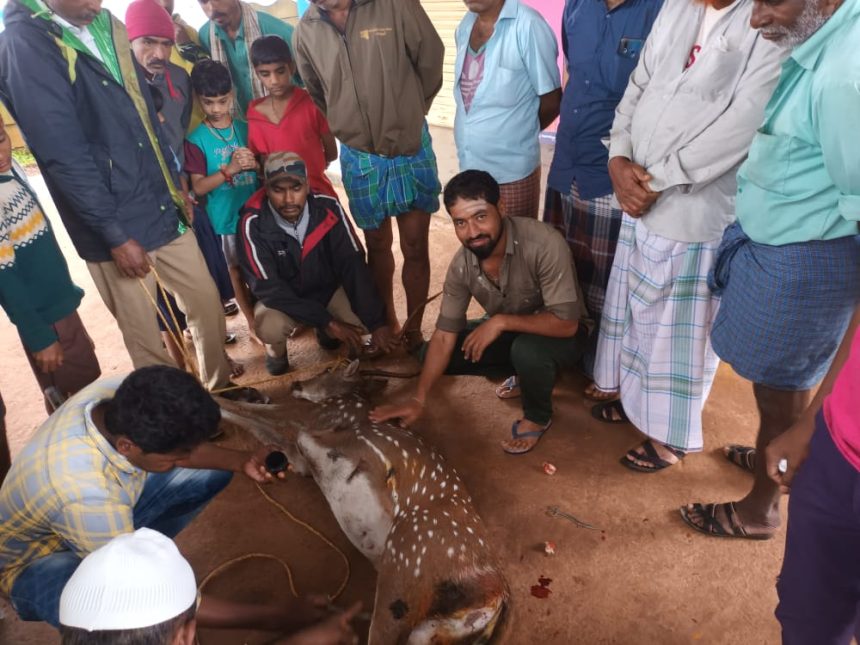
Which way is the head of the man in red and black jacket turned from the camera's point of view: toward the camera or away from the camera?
toward the camera

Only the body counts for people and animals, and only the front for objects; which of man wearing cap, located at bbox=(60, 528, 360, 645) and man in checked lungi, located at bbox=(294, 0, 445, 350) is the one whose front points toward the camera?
the man in checked lungi

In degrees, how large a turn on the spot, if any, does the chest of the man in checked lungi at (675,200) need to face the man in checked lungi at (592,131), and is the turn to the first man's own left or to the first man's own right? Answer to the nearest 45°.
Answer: approximately 90° to the first man's own right

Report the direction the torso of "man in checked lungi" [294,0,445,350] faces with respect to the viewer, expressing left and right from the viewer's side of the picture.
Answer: facing the viewer

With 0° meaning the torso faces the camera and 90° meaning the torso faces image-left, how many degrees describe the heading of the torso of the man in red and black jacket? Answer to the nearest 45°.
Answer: approximately 0°

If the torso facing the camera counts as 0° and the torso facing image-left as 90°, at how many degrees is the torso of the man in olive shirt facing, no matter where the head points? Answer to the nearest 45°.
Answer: approximately 45°

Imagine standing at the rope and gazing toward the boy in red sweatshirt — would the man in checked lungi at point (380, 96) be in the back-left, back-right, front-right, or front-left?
front-right

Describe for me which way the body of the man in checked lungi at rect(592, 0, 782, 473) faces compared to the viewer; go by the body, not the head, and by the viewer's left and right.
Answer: facing the viewer and to the left of the viewer

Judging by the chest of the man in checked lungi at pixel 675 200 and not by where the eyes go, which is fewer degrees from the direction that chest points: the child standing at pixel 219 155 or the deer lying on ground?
the deer lying on ground

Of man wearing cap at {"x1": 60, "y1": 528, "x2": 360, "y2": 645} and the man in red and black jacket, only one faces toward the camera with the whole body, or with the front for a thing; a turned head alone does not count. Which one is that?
the man in red and black jacket

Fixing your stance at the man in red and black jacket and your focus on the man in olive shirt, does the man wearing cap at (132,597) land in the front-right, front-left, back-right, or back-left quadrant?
front-right

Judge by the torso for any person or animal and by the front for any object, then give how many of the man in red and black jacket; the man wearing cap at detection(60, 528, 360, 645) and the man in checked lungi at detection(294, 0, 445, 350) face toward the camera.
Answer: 2

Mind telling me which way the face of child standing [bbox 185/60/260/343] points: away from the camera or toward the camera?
toward the camera

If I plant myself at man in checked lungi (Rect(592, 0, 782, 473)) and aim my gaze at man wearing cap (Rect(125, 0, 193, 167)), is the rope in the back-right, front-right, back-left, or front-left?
front-left

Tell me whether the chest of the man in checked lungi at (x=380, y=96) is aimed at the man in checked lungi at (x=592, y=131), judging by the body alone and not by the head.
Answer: no

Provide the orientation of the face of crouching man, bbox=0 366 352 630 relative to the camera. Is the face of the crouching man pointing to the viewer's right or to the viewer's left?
to the viewer's right

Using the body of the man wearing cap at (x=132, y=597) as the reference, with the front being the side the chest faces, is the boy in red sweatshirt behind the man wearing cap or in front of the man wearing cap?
in front

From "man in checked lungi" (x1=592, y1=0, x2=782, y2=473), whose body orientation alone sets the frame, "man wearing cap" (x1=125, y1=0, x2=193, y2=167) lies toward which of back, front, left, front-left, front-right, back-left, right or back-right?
front-right

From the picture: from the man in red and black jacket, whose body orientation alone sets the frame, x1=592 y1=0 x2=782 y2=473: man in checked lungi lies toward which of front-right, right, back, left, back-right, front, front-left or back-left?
front-left

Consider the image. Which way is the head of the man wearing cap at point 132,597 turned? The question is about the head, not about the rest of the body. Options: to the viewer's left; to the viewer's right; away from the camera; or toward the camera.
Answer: away from the camera
